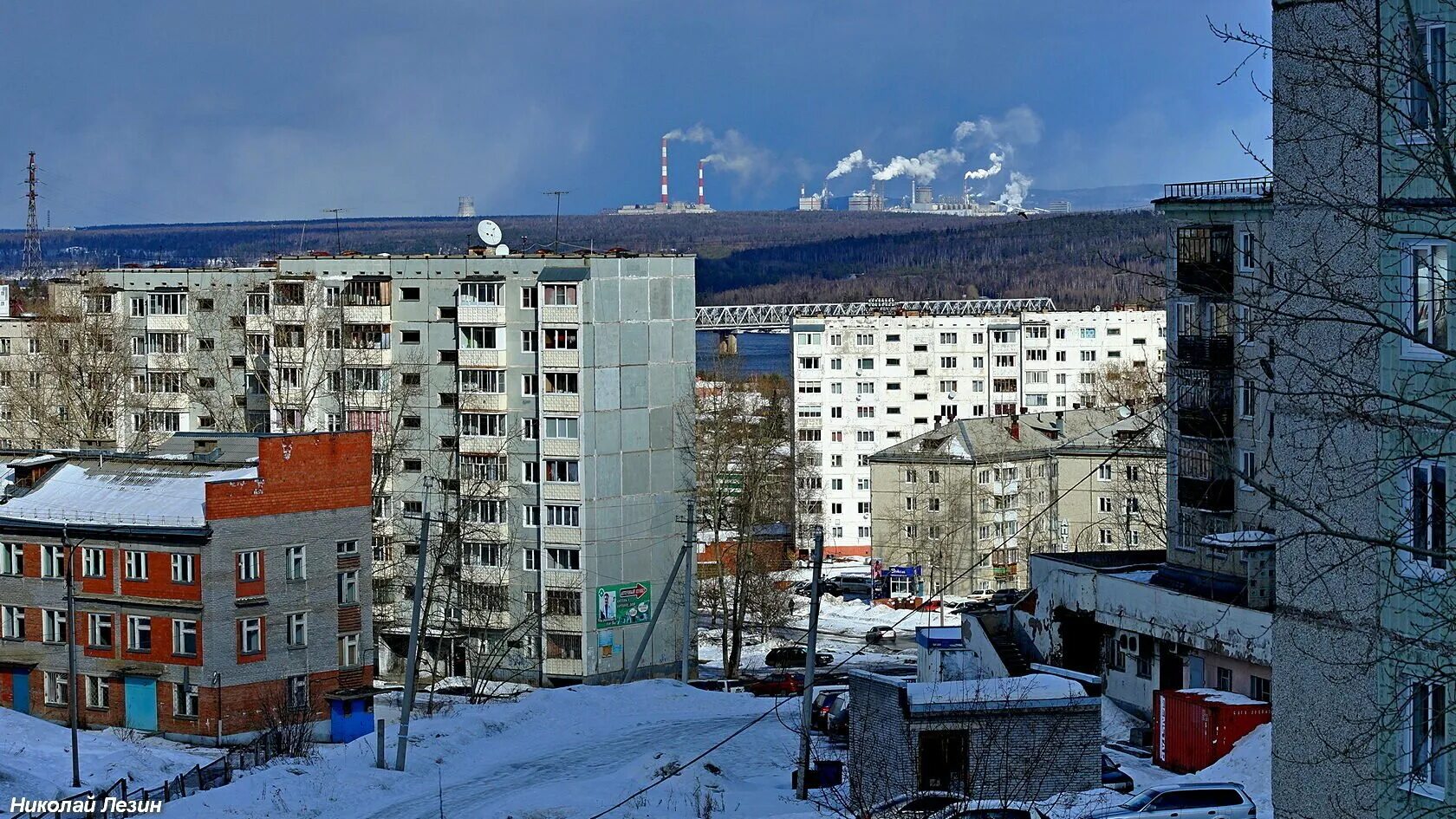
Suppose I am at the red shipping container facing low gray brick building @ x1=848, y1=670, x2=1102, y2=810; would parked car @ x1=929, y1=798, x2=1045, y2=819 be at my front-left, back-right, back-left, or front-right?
front-left

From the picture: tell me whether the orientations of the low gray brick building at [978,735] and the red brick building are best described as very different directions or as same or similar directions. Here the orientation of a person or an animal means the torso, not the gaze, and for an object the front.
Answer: same or similar directions

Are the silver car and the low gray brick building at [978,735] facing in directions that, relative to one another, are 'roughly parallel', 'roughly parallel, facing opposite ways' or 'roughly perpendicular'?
roughly perpendicular

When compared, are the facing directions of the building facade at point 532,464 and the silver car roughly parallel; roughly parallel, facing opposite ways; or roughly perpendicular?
roughly perpendicular

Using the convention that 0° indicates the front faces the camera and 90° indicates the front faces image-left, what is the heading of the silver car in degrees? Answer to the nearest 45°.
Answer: approximately 90°

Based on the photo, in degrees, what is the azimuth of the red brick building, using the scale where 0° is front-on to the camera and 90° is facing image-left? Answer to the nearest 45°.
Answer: approximately 45°

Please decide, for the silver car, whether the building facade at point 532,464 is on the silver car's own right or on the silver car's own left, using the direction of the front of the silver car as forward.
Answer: on the silver car's own right

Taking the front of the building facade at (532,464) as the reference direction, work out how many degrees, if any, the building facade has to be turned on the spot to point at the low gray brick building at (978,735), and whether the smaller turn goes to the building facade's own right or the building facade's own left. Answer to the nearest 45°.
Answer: approximately 45° to the building facade's own left

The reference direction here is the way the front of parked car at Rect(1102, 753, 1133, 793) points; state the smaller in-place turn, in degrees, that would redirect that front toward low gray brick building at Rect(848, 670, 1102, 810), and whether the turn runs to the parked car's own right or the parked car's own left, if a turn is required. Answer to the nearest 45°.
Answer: approximately 135° to the parked car's own right
